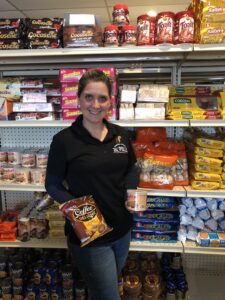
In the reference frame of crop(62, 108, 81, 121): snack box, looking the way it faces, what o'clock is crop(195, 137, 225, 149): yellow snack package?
The yellow snack package is roughly at 9 o'clock from the snack box.

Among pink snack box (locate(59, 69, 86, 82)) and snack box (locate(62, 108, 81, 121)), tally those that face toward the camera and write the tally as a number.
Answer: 2

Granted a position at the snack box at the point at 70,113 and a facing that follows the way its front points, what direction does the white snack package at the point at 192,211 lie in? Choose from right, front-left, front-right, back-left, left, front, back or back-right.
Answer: left

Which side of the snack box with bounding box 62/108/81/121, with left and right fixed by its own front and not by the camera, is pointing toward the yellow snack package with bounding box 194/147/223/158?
left

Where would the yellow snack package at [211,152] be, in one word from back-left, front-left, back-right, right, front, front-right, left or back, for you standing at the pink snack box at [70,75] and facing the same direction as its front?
left

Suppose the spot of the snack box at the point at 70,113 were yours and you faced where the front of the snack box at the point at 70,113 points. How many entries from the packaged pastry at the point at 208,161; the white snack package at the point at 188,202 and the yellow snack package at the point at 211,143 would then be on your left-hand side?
3

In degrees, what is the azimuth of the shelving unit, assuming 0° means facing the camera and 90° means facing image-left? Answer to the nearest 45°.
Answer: approximately 0°

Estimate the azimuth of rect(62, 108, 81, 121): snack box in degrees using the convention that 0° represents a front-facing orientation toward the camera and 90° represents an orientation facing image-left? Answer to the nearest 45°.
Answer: approximately 0°
